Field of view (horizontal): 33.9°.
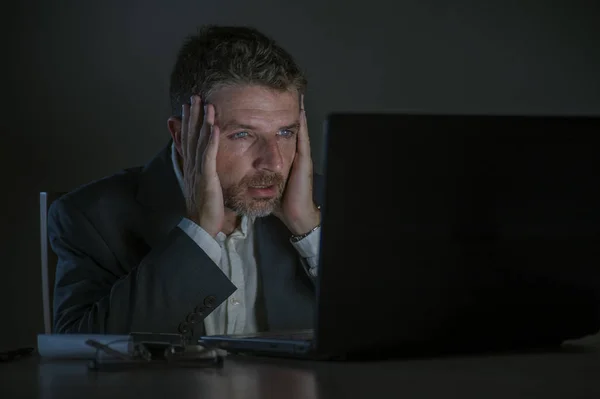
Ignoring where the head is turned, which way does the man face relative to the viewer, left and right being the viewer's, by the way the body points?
facing the viewer and to the right of the viewer

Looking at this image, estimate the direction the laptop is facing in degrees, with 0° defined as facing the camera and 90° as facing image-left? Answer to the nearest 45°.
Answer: approximately 135°

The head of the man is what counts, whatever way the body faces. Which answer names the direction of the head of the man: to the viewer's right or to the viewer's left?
to the viewer's right

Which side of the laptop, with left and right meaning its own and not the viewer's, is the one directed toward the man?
front

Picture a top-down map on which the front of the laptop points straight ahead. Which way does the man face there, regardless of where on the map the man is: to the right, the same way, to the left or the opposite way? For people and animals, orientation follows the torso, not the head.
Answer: the opposite way

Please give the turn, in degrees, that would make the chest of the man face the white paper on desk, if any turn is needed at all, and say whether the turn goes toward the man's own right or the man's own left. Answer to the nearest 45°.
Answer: approximately 45° to the man's own right
